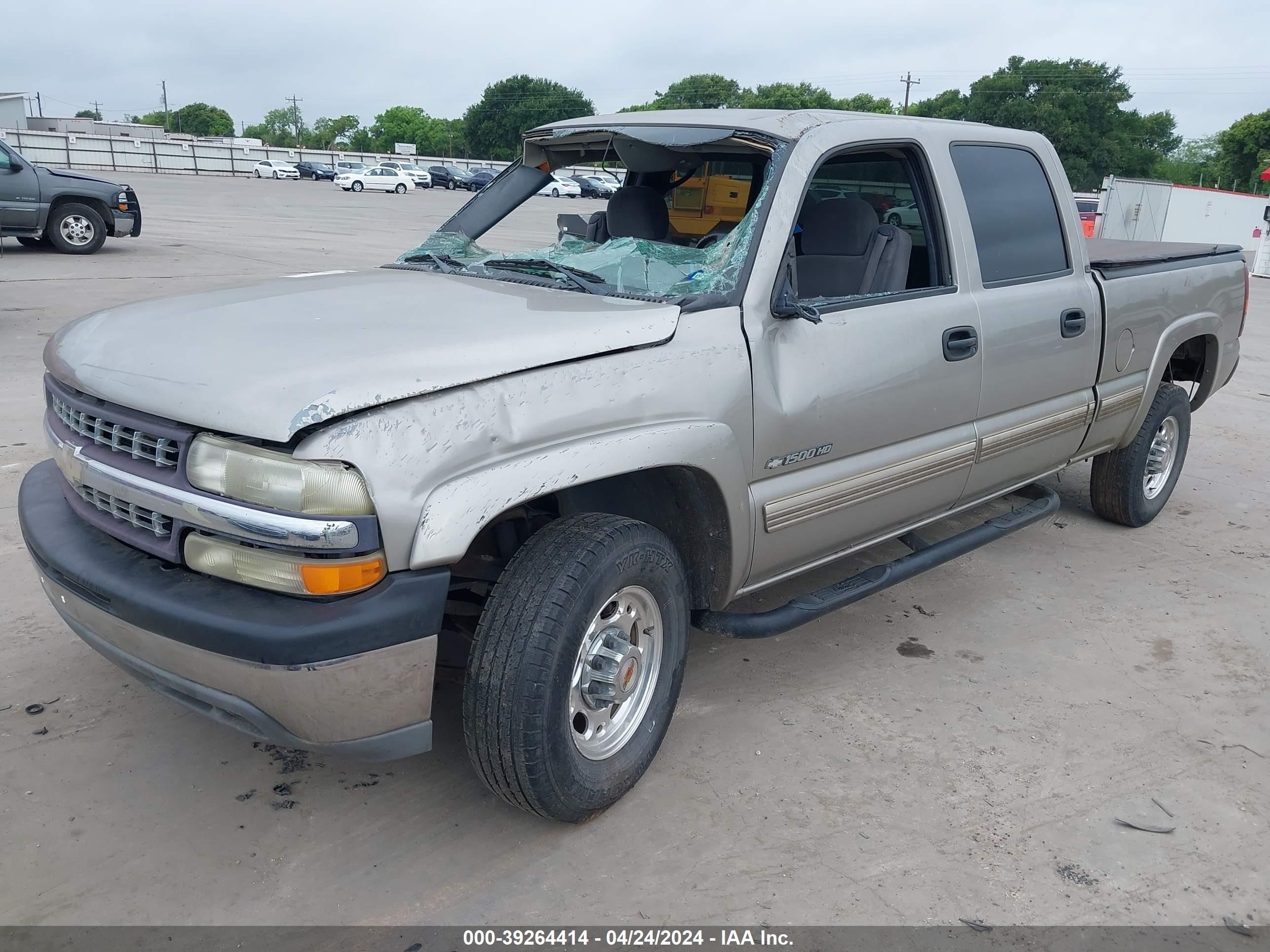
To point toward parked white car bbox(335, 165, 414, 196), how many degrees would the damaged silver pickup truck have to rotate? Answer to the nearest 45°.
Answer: approximately 135° to its right

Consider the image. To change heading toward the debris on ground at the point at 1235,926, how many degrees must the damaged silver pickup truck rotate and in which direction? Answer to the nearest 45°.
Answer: approximately 135° to its left

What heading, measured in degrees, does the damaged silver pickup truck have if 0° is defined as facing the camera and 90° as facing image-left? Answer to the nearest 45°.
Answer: approximately 45°

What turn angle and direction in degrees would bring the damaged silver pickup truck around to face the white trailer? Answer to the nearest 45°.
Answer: approximately 180°

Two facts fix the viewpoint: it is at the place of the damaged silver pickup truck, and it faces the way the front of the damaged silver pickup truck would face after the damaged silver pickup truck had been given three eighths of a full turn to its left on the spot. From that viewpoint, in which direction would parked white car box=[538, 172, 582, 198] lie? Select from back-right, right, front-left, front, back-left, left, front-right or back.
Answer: left
